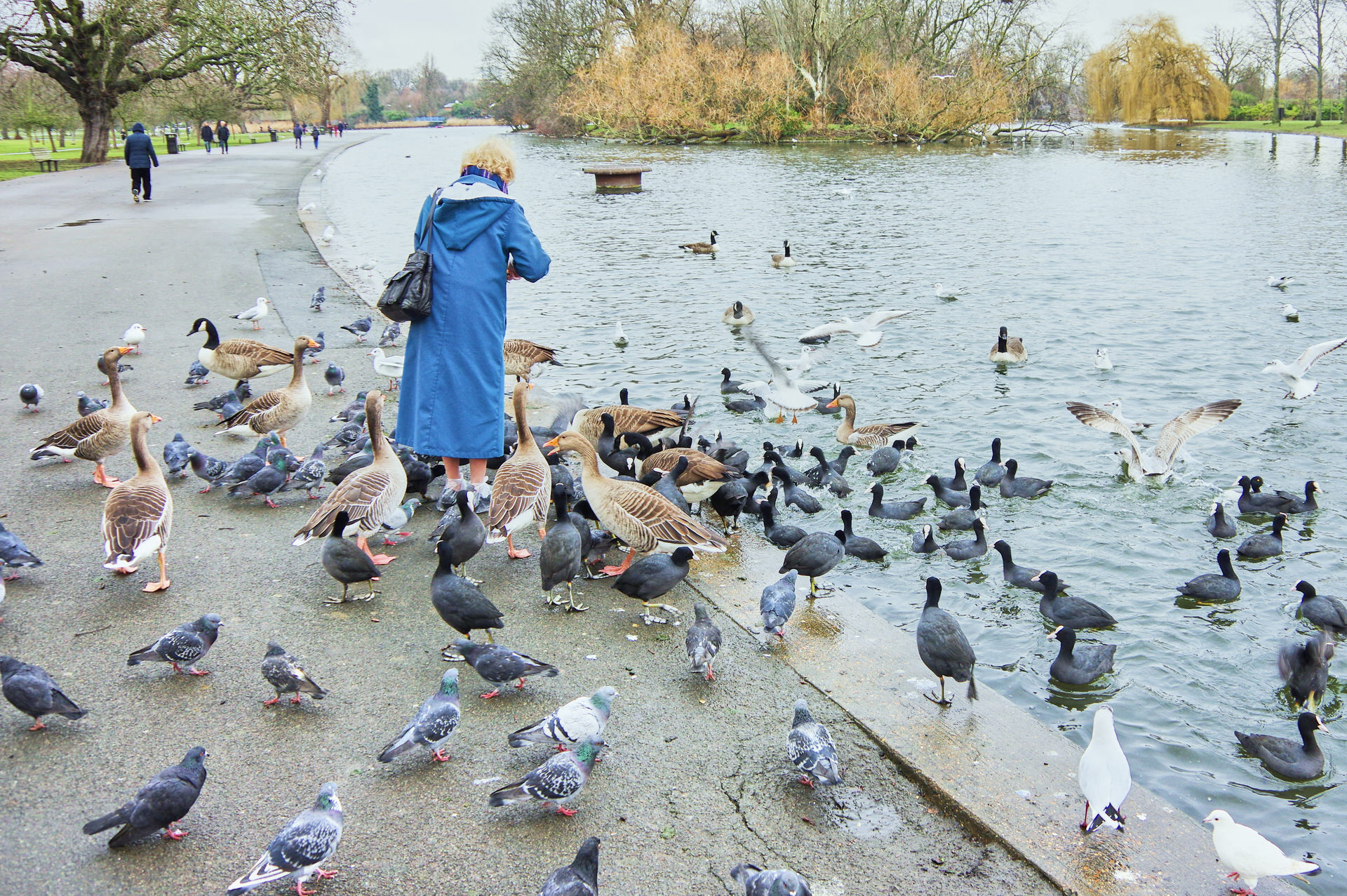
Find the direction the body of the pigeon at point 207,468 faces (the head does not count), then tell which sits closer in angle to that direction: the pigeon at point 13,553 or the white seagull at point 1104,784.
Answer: the pigeon

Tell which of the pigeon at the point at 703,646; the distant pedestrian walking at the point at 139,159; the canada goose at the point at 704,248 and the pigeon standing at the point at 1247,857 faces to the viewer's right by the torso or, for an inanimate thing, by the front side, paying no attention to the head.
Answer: the canada goose

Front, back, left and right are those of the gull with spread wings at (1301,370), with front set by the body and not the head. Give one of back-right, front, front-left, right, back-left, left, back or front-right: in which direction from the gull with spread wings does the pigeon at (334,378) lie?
front-left

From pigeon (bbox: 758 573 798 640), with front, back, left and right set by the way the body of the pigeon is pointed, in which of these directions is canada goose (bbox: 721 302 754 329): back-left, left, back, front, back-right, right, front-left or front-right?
front-left

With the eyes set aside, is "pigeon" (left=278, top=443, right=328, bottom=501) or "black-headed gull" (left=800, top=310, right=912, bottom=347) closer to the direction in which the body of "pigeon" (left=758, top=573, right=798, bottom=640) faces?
the black-headed gull

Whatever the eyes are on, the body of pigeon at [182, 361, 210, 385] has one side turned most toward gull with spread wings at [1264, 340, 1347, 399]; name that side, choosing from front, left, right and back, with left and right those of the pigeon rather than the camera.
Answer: front

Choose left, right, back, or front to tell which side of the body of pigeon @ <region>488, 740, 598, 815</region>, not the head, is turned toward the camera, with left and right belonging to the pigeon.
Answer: right

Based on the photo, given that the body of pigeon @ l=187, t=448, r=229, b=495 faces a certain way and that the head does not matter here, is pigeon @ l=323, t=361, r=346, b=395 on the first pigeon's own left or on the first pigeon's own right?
on the first pigeon's own right

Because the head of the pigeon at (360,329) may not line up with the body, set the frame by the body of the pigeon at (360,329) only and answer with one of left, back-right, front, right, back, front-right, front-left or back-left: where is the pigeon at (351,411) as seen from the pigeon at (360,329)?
right

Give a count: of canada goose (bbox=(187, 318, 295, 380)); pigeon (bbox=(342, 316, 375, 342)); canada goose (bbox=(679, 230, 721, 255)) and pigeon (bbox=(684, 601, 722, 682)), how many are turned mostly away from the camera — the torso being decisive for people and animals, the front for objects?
1

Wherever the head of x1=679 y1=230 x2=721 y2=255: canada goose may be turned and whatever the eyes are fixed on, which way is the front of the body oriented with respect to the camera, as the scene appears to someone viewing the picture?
to the viewer's right

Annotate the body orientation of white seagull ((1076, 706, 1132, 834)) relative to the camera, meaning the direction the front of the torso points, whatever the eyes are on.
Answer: away from the camera
